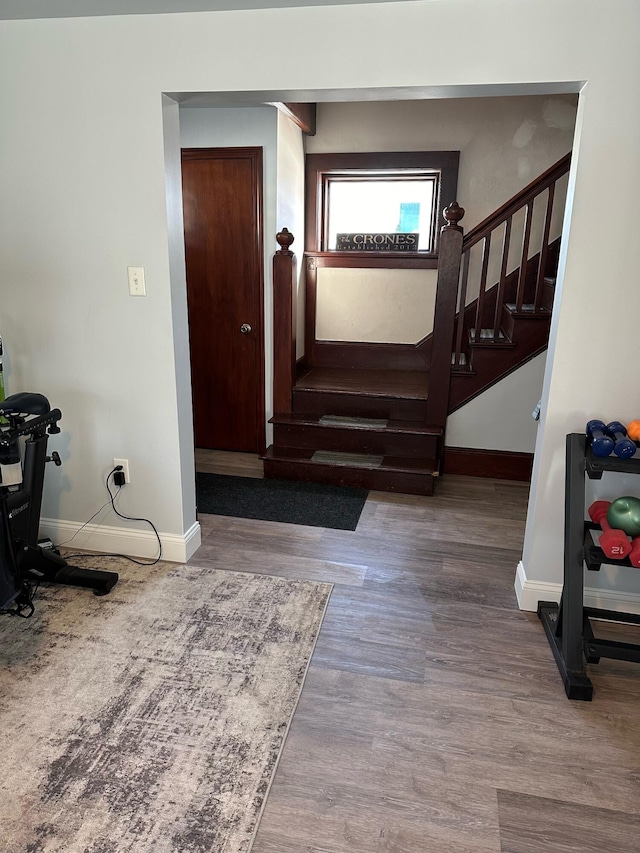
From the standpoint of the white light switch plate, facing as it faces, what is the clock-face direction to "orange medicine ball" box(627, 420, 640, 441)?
The orange medicine ball is roughly at 10 o'clock from the white light switch plate.

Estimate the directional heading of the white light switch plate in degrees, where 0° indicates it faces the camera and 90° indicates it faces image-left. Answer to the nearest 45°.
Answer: approximately 0°

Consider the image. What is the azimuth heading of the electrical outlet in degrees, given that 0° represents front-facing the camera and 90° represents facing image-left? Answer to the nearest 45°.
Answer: approximately 0°

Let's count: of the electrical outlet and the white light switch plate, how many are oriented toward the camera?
2

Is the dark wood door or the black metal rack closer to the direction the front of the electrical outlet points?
the black metal rack

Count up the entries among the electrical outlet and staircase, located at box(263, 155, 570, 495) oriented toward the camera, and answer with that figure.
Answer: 2
